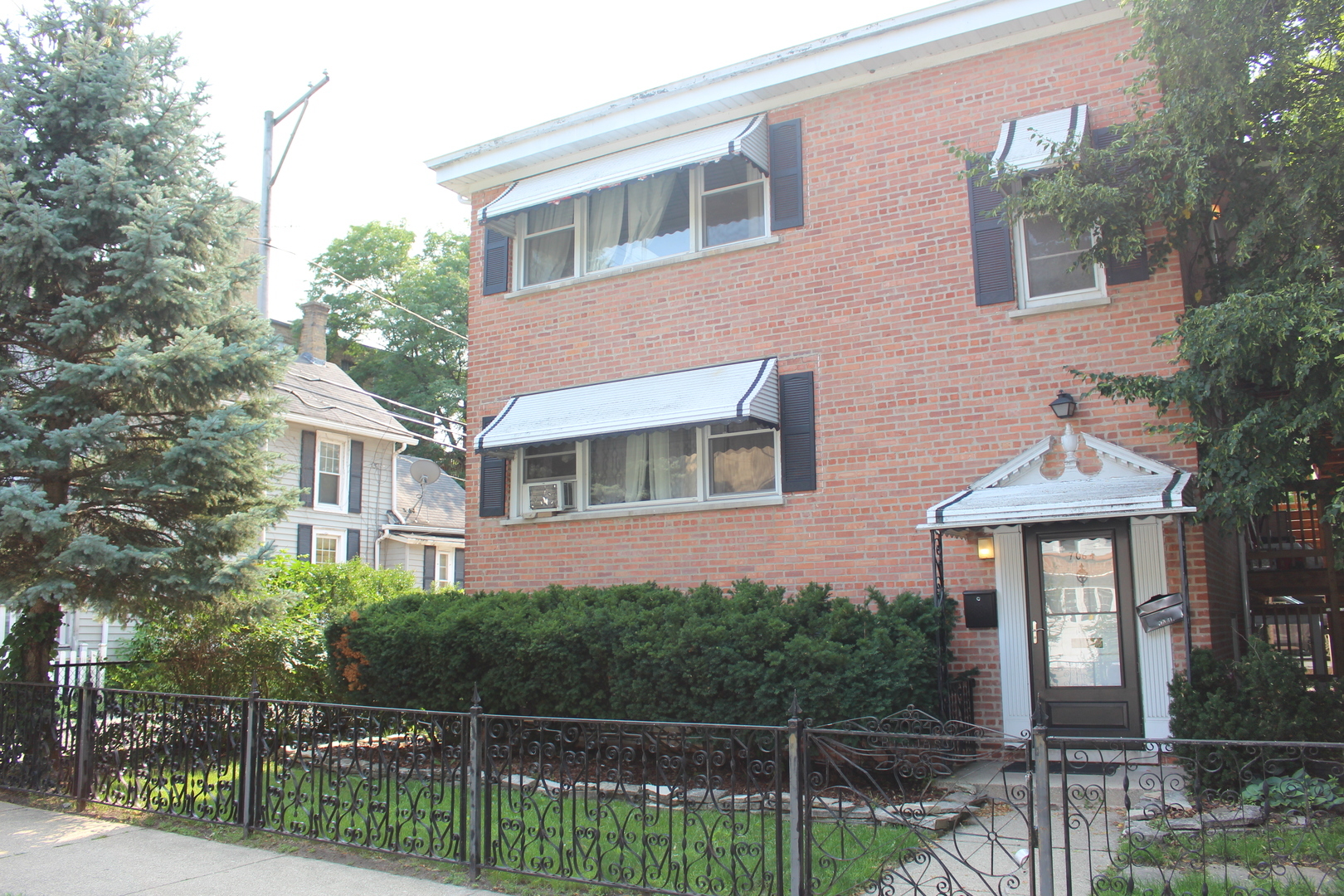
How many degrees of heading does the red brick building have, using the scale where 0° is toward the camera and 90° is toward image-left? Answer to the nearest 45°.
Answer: approximately 45°

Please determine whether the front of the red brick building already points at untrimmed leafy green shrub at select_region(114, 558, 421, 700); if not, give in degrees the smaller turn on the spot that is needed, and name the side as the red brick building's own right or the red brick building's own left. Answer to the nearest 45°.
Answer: approximately 45° to the red brick building's own right

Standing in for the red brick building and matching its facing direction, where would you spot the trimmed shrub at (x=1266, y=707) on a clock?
The trimmed shrub is roughly at 9 o'clock from the red brick building.

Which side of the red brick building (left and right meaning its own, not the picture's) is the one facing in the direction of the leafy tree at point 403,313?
right

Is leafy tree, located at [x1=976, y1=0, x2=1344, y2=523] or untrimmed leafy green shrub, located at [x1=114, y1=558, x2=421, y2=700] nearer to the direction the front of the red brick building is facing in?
the untrimmed leafy green shrub

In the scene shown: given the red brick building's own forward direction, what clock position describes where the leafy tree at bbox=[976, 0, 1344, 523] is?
The leafy tree is roughly at 9 o'clock from the red brick building.

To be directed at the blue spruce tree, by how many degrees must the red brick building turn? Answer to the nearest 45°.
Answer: approximately 45° to its right

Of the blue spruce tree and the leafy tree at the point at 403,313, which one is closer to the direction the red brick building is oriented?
the blue spruce tree

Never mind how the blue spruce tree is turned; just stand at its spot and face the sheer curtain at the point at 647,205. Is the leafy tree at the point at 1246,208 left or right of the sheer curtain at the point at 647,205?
right

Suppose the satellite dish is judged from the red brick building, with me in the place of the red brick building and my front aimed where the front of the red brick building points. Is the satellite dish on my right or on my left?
on my right
